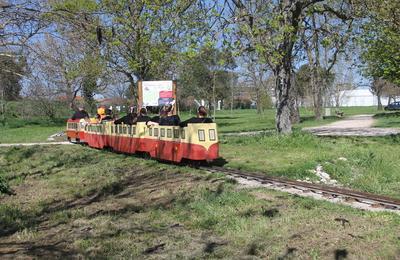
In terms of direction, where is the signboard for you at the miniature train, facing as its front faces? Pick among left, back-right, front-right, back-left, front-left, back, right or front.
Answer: back-left

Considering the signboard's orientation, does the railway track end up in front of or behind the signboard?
in front

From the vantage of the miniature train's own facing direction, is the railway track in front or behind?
in front

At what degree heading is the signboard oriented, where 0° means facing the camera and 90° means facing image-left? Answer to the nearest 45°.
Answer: approximately 0°

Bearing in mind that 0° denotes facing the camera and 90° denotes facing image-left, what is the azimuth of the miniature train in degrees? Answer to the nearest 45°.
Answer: approximately 315°

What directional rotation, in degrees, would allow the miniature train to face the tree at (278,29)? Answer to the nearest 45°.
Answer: approximately 90° to its left

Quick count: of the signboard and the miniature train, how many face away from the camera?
0

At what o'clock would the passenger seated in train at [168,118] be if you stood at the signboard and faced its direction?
The passenger seated in train is roughly at 12 o'clock from the signboard.
